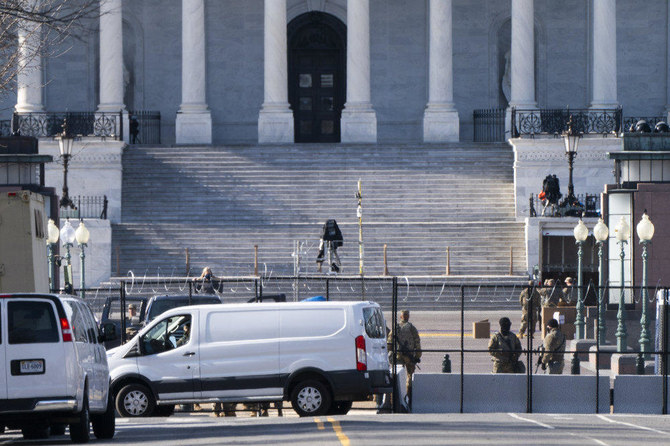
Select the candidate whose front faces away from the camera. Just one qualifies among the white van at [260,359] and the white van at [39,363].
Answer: the white van at [39,363]

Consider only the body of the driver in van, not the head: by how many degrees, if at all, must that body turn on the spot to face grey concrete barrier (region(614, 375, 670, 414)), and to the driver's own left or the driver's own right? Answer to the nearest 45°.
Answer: approximately 180°

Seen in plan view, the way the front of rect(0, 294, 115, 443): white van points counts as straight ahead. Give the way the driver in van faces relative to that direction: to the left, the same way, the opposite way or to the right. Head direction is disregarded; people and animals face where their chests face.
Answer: to the left

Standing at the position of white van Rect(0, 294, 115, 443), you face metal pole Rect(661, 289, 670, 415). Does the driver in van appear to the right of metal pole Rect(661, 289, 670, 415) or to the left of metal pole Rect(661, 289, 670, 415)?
left

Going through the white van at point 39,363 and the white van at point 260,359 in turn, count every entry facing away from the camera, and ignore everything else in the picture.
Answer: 1

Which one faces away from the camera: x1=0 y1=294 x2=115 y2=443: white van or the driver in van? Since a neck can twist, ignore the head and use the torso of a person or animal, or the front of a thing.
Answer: the white van

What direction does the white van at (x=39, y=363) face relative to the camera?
away from the camera

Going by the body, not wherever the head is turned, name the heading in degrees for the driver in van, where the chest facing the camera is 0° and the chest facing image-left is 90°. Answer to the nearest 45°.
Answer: approximately 90°

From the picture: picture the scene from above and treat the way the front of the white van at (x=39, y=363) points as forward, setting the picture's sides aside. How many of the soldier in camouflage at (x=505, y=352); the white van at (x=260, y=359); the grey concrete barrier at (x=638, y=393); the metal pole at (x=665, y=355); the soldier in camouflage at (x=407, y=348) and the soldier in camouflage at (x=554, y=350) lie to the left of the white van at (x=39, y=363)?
0

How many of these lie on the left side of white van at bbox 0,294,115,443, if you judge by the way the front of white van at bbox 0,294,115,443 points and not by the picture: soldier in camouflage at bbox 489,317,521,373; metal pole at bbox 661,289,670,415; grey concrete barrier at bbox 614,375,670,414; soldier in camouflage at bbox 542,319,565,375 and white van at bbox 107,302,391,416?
0

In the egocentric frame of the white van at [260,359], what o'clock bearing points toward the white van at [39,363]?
the white van at [39,363] is roughly at 10 o'clock from the white van at [260,359].

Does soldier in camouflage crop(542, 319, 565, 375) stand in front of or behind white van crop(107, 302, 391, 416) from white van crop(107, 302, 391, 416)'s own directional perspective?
behind

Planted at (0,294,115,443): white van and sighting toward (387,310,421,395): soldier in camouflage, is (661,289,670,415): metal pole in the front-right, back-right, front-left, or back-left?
front-right

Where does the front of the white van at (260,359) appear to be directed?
to the viewer's left

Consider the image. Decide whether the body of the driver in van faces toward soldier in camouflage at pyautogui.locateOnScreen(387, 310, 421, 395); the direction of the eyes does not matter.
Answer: no

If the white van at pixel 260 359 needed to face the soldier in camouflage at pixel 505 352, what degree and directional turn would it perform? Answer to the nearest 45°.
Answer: approximately 135° to its right
